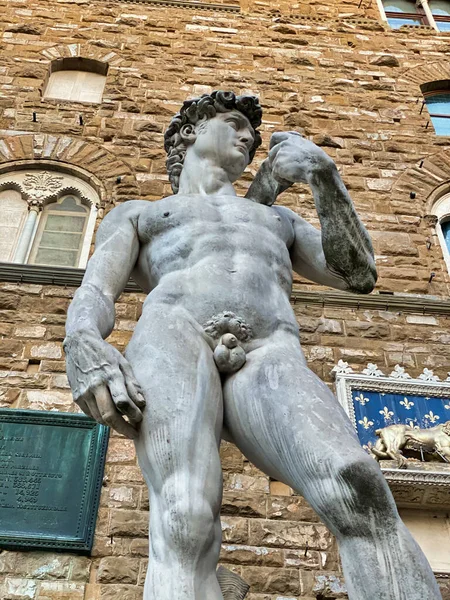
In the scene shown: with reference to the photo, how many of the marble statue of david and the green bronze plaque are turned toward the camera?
2

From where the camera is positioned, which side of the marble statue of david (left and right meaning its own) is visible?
front

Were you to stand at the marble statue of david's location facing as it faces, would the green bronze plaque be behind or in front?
behind

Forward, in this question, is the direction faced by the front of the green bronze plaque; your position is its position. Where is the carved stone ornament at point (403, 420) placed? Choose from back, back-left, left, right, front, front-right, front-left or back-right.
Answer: left

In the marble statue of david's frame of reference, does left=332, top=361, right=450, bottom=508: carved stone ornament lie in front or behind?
behind

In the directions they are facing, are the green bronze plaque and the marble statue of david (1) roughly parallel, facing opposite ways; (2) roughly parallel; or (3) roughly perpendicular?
roughly parallel

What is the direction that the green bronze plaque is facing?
toward the camera
